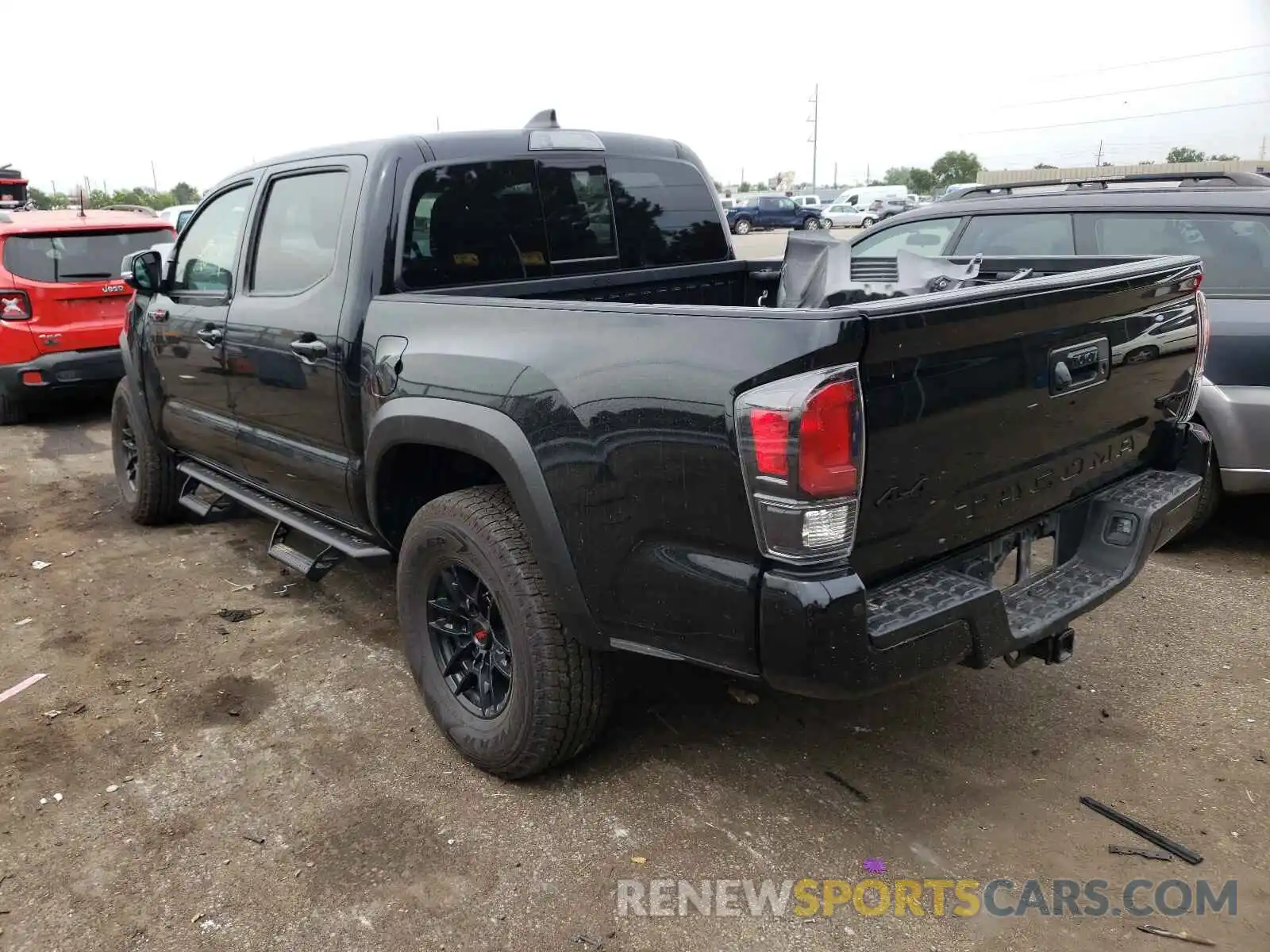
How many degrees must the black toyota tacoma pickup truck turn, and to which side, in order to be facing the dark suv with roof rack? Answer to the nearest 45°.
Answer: approximately 90° to its right

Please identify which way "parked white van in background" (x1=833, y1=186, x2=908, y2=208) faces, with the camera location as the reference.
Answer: facing to the left of the viewer

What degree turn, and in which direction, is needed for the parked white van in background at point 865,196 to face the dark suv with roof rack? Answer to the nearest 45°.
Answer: approximately 90° to its left

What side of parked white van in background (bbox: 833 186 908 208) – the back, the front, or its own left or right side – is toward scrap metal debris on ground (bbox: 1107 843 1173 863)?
left

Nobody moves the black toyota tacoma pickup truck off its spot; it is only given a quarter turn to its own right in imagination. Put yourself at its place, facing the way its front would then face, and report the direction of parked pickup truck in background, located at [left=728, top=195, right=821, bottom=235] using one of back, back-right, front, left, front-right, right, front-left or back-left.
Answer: front-left

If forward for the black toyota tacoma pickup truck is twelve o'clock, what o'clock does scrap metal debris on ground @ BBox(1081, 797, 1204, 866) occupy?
The scrap metal debris on ground is roughly at 5 o'clock from the black toyota tacoma pickup truck.

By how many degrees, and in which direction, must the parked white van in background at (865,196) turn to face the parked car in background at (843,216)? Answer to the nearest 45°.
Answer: approximately 90° to its left

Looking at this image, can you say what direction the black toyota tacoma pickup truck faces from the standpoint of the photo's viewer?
facing away from the viewer and to the left of the viewer

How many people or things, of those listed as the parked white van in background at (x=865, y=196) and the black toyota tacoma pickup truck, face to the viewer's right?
0
